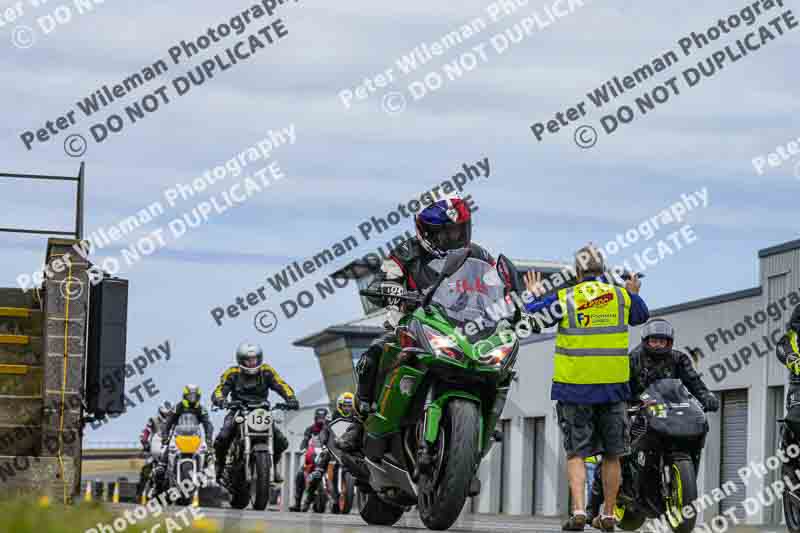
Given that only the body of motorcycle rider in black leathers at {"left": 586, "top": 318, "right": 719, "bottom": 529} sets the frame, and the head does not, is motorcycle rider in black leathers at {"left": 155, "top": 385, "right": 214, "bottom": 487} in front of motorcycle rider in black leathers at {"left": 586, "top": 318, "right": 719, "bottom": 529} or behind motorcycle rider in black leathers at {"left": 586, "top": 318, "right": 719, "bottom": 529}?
behind

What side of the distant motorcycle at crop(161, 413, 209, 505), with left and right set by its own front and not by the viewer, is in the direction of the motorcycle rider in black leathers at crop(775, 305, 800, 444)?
front

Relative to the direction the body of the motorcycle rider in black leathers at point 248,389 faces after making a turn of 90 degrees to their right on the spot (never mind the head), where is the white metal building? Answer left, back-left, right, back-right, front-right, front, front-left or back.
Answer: back-right

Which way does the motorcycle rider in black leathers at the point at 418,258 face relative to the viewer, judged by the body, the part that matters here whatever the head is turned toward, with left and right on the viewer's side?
facing the viewer and to the right of the viewer

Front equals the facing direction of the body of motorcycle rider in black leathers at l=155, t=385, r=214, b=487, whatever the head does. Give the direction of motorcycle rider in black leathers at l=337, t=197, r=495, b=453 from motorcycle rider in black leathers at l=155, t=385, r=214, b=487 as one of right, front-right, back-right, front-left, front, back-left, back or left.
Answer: front

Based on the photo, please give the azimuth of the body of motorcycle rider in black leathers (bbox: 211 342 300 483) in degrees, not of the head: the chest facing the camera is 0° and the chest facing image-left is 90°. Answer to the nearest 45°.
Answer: approximately 0°

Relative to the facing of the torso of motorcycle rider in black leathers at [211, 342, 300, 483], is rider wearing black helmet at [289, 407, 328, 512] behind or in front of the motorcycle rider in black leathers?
behind

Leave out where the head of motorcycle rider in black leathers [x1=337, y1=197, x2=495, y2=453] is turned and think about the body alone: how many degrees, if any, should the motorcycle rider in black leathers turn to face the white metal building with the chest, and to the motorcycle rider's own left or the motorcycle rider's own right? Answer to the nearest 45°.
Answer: approximately 135° to the motorcycle rider's own left

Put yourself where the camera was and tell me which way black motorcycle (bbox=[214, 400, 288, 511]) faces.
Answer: facing the viewer

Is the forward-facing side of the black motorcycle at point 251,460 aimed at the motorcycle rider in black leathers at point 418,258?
yes

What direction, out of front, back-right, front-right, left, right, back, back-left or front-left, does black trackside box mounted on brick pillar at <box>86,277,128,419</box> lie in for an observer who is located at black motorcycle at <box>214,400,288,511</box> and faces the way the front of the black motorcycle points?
front-right

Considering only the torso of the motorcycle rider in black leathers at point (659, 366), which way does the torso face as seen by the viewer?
toward the camera
